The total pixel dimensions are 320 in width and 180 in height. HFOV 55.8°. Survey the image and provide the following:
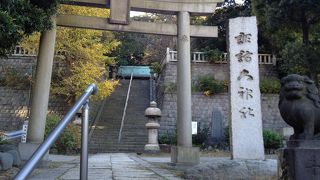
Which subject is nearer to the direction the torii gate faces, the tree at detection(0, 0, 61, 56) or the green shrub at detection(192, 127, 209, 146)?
the tree

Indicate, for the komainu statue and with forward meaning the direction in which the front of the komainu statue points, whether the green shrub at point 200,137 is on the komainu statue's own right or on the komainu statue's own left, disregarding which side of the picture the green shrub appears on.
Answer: on the komainu statue's own right

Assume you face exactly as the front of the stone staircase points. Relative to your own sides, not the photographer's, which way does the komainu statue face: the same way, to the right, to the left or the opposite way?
to the right

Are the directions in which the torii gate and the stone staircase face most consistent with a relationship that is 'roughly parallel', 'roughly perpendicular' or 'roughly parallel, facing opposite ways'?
roughly parallel

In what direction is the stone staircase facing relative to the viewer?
toward the camera

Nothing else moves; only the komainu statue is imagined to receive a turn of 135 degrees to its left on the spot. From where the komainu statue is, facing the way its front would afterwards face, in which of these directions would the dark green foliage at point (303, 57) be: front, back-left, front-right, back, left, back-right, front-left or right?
left

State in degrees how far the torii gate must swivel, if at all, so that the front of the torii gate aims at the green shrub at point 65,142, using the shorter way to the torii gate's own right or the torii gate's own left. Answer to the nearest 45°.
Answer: approximately 135° to the torii gate's own right

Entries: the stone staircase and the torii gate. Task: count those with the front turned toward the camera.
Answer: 2

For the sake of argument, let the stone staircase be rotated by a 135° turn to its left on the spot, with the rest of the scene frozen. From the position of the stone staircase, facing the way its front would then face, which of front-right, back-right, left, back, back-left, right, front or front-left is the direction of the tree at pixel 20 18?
back-right

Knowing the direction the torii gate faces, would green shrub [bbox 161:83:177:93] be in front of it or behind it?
behind

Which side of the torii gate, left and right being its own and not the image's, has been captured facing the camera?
front

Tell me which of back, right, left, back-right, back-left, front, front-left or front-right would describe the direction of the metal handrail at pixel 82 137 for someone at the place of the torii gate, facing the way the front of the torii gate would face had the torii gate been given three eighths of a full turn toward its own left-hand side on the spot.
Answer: back-right

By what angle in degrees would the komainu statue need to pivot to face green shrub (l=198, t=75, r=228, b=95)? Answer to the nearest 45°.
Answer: approximately 135° to its right

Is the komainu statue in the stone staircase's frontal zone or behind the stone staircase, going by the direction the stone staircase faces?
frontal zone
